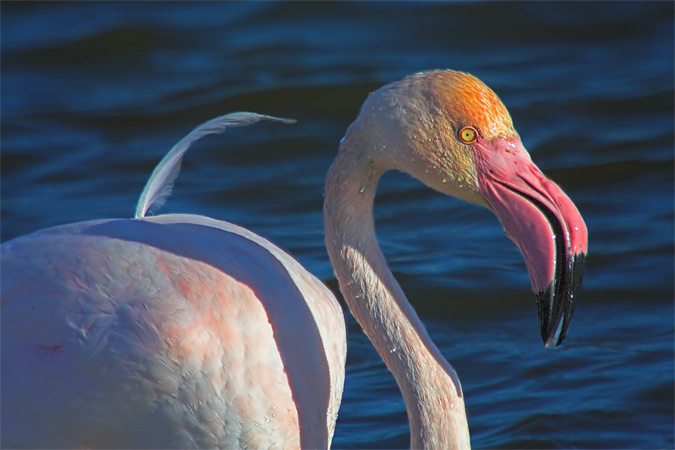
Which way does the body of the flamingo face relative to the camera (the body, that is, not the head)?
to the viewer's right
